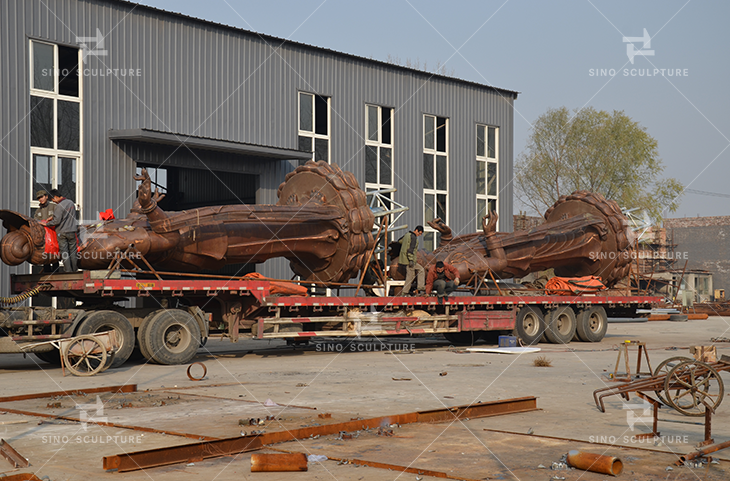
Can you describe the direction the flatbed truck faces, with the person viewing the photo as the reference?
facing to the left of the viewer

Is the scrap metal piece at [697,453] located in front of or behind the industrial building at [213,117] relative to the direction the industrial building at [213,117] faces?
in front

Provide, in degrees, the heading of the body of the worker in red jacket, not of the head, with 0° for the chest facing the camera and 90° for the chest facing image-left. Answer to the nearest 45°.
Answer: approximately 0°

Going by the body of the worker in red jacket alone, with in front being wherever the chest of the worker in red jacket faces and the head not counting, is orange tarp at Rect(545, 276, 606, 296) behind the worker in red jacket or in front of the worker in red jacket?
behind

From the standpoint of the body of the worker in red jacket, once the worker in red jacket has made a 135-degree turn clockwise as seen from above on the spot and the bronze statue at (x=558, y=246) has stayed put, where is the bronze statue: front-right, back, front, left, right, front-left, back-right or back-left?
right

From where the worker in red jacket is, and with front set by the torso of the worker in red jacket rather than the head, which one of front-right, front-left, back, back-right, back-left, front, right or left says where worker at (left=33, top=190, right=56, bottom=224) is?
front-right

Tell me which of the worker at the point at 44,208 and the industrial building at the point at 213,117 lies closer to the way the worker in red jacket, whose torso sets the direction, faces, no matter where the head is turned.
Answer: the worker
